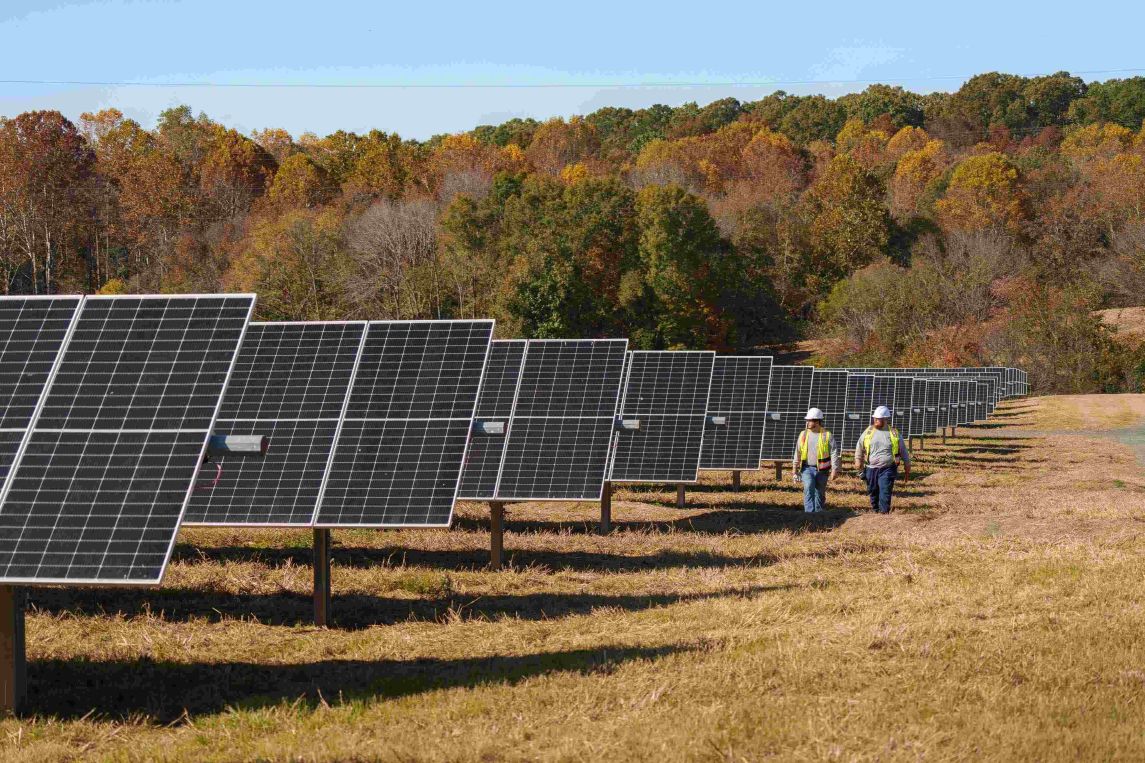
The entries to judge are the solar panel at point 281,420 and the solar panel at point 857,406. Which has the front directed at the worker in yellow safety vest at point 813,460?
the solar panel at point 857,406

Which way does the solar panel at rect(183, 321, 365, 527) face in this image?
toward the camera

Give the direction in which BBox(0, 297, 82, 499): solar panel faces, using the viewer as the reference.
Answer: facing the viewer

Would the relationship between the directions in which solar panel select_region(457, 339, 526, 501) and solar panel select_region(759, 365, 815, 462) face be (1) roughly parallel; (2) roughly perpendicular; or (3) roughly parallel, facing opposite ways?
roughly parallel

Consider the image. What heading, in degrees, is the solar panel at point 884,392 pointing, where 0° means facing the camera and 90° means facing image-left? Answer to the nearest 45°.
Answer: approximately 0°

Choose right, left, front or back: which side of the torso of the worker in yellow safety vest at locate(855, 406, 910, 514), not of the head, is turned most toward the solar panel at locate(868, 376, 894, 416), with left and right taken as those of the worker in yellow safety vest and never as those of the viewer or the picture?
back

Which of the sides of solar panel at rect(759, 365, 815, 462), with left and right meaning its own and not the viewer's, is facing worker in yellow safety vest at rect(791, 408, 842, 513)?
front

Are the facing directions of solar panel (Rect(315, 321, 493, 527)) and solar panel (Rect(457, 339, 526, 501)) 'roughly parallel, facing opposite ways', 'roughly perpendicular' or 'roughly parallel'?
roughly parallel

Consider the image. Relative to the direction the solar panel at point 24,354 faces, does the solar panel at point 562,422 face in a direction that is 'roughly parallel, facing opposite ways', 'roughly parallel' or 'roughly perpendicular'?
roughly parallel

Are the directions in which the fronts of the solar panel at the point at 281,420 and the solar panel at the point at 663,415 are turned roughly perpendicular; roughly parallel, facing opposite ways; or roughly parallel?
roughly parallel

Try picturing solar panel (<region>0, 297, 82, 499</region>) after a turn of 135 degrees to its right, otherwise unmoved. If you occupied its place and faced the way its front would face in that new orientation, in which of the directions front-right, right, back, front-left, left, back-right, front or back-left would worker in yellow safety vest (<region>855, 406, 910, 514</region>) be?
right

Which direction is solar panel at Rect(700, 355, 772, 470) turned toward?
toward the camera

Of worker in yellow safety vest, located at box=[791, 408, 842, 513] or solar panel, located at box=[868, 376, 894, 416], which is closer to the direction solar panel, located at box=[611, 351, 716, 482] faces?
the worker in yellow safety vest

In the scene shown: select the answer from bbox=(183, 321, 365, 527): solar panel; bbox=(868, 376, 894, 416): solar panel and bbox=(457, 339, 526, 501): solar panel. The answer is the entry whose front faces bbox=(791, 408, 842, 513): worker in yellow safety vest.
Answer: bbox=(868, 376, 894, 416): solar panel

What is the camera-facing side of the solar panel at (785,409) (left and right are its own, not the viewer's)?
front

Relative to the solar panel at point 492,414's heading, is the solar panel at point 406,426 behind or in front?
in front
